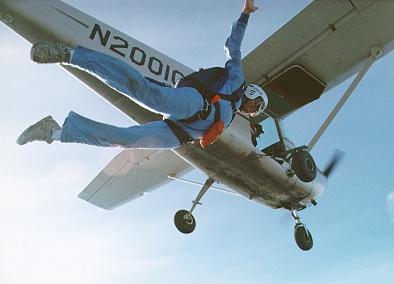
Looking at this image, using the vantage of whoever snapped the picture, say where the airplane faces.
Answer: facing away from the viewer and to the right of the viewer
